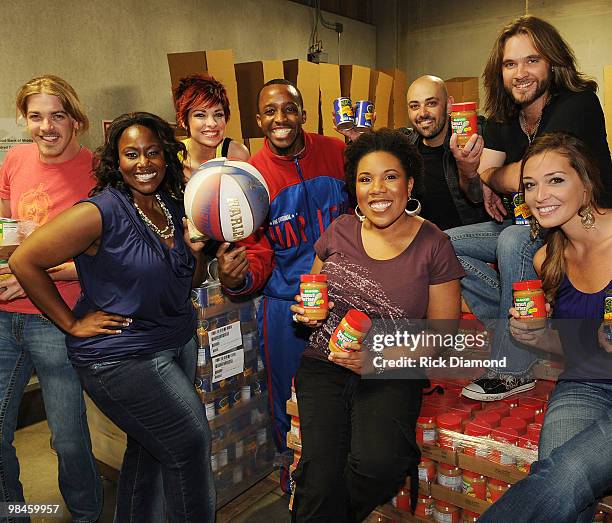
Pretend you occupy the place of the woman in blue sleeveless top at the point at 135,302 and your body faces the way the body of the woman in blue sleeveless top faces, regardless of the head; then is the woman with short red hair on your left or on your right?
on your left

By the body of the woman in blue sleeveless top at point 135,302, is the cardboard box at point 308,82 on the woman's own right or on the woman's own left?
on the woman's own left

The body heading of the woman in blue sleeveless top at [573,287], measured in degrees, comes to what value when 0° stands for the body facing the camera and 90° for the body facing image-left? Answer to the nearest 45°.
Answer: approximately 45°

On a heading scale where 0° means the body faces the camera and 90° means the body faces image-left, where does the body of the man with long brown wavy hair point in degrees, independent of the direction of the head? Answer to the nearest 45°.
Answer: approximately 45°

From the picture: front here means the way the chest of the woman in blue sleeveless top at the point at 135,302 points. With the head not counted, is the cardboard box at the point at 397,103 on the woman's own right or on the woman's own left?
on the woman's own left

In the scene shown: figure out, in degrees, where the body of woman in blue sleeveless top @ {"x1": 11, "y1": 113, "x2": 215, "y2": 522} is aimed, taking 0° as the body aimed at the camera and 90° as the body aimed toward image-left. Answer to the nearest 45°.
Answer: approximately 315°
